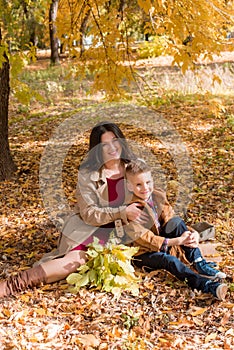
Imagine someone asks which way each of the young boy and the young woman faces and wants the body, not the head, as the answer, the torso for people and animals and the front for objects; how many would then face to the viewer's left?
0

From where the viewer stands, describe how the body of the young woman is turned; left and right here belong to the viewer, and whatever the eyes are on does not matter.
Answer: facing the viewer and to the right of the viewer
